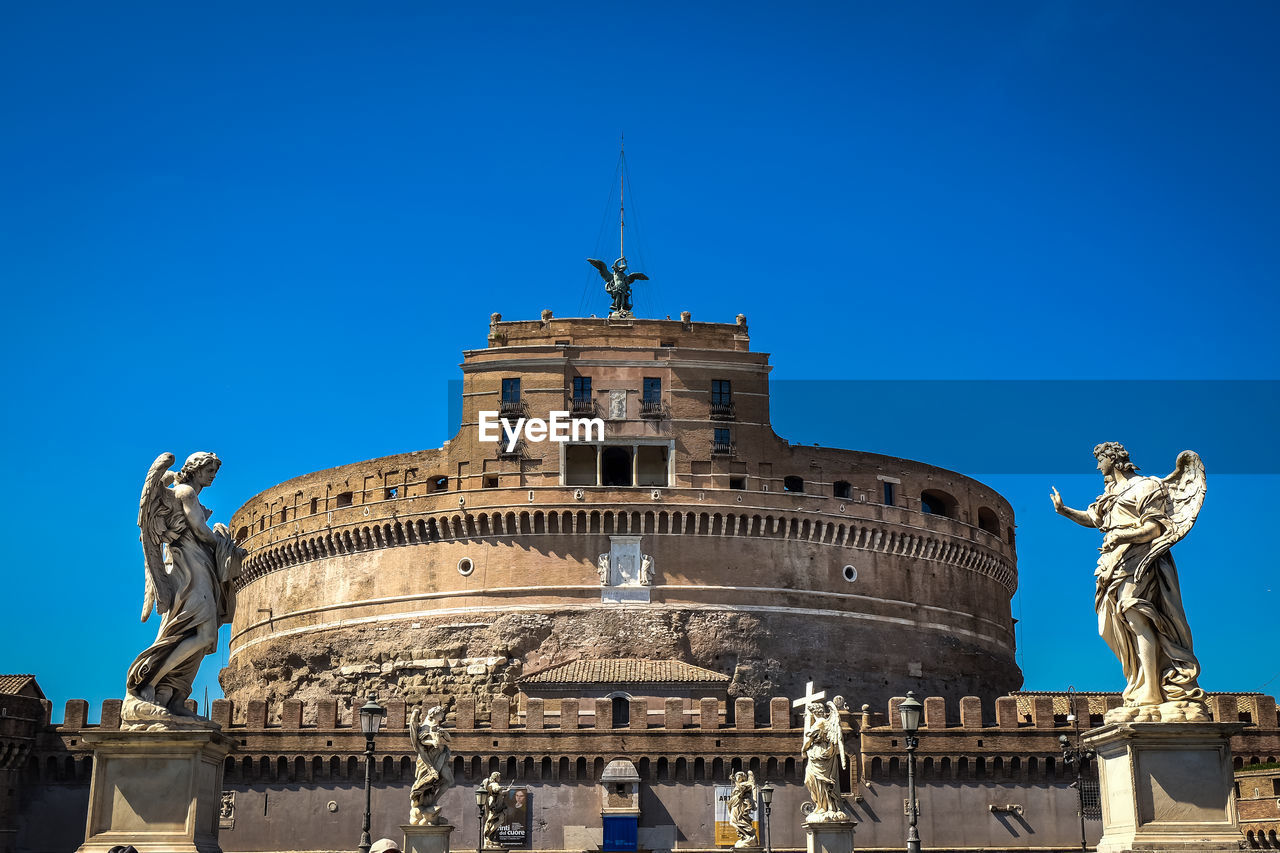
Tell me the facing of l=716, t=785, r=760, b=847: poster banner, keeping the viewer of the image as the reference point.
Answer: facing the viewer

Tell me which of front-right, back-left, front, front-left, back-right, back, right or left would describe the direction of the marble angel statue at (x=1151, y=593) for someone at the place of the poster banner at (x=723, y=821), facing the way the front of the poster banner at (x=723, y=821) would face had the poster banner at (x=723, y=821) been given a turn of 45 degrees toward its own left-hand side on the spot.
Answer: front-right

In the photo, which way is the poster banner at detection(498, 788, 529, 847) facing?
toward the camera

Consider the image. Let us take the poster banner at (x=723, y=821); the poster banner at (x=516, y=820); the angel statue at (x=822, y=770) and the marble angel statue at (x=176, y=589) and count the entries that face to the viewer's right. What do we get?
1

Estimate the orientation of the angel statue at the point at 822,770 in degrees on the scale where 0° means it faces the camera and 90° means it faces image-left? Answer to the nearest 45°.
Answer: approximately 45°

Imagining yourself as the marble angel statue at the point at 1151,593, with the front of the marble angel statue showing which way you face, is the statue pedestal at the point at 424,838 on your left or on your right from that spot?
on your right

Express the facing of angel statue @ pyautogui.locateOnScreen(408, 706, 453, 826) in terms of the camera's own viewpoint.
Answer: facing the viewer and to the right of the viewer

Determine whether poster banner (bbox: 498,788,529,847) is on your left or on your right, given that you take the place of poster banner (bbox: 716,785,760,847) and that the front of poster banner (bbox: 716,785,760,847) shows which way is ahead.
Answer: on your right

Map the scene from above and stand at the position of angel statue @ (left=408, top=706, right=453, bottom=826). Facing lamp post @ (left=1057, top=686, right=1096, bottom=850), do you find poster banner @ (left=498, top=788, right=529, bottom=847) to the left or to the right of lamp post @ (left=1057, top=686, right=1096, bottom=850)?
left

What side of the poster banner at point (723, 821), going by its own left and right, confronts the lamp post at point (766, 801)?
front

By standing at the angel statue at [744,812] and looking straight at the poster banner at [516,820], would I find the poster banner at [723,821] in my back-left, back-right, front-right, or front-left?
front-right

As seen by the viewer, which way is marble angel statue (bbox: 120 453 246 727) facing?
to the viewer's right
